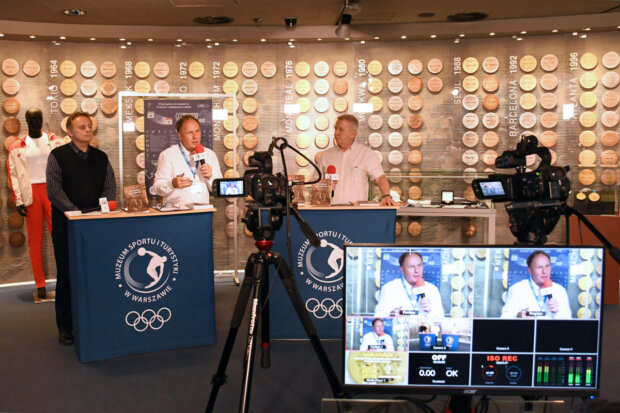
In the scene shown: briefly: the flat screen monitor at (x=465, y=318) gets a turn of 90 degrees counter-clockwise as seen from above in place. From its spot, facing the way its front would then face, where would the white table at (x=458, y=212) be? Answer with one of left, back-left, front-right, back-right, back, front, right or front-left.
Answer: left

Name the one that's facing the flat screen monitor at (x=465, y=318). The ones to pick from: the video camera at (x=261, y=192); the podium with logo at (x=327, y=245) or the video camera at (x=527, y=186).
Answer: the podium with logo

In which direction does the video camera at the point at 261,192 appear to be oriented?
away from the camera

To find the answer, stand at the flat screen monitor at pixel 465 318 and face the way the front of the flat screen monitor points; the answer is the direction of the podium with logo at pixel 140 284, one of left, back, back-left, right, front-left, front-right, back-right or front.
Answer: back-right

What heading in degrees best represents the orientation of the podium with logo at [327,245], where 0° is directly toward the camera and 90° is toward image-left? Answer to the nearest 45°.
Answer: approximately 0°

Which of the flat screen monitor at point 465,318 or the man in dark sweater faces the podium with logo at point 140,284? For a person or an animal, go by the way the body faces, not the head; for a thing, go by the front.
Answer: the man in dark sweater

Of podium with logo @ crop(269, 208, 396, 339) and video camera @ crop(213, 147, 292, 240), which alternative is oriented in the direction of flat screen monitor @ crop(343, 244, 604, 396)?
the podium with logo

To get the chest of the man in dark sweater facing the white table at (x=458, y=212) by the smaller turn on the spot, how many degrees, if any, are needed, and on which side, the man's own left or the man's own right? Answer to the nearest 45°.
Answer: approximately 45° to the man's own left

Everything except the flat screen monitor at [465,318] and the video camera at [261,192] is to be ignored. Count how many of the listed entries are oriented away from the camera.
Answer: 1
